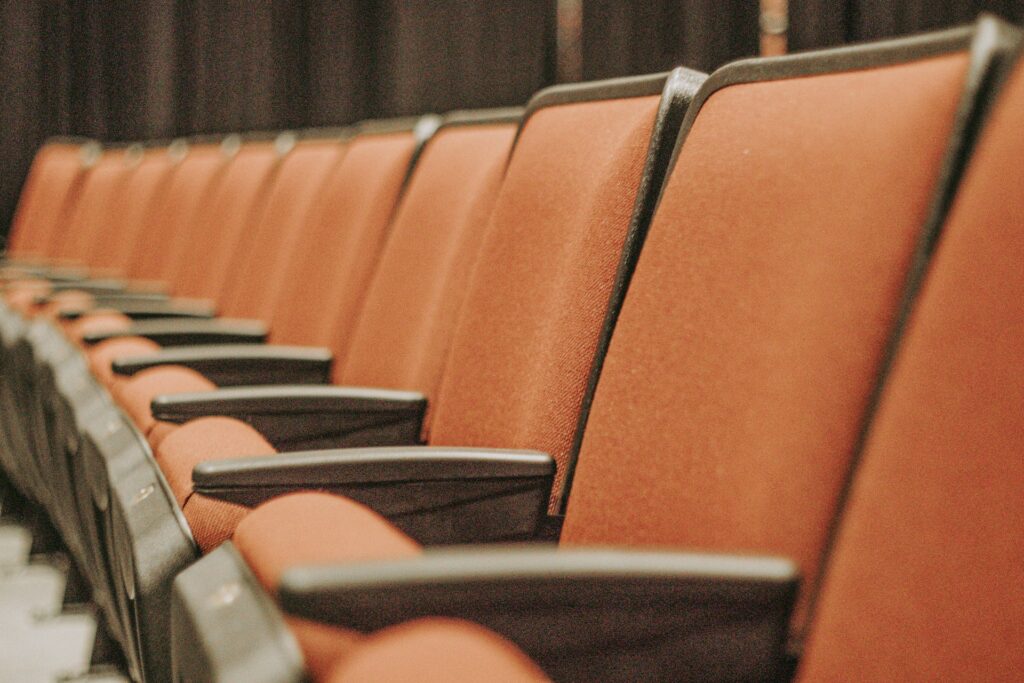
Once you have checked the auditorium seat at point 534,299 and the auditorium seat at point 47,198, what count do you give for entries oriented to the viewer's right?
0

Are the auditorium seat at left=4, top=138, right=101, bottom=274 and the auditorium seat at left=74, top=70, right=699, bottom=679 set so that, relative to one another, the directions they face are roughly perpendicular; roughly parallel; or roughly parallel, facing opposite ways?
roughly parallel

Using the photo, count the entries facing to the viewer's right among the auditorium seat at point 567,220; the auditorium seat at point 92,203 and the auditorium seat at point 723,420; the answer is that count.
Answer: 0

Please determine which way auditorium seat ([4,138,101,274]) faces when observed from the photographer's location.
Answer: facing the viewer and to the left of the viewer

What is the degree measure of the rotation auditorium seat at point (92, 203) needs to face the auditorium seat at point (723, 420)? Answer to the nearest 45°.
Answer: approximately 45° to its left

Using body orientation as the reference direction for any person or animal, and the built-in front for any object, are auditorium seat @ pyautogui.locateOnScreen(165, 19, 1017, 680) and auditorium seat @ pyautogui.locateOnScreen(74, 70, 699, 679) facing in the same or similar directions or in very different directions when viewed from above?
same or similar directions

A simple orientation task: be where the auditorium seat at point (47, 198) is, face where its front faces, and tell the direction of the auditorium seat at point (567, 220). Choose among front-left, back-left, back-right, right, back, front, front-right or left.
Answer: front-left
